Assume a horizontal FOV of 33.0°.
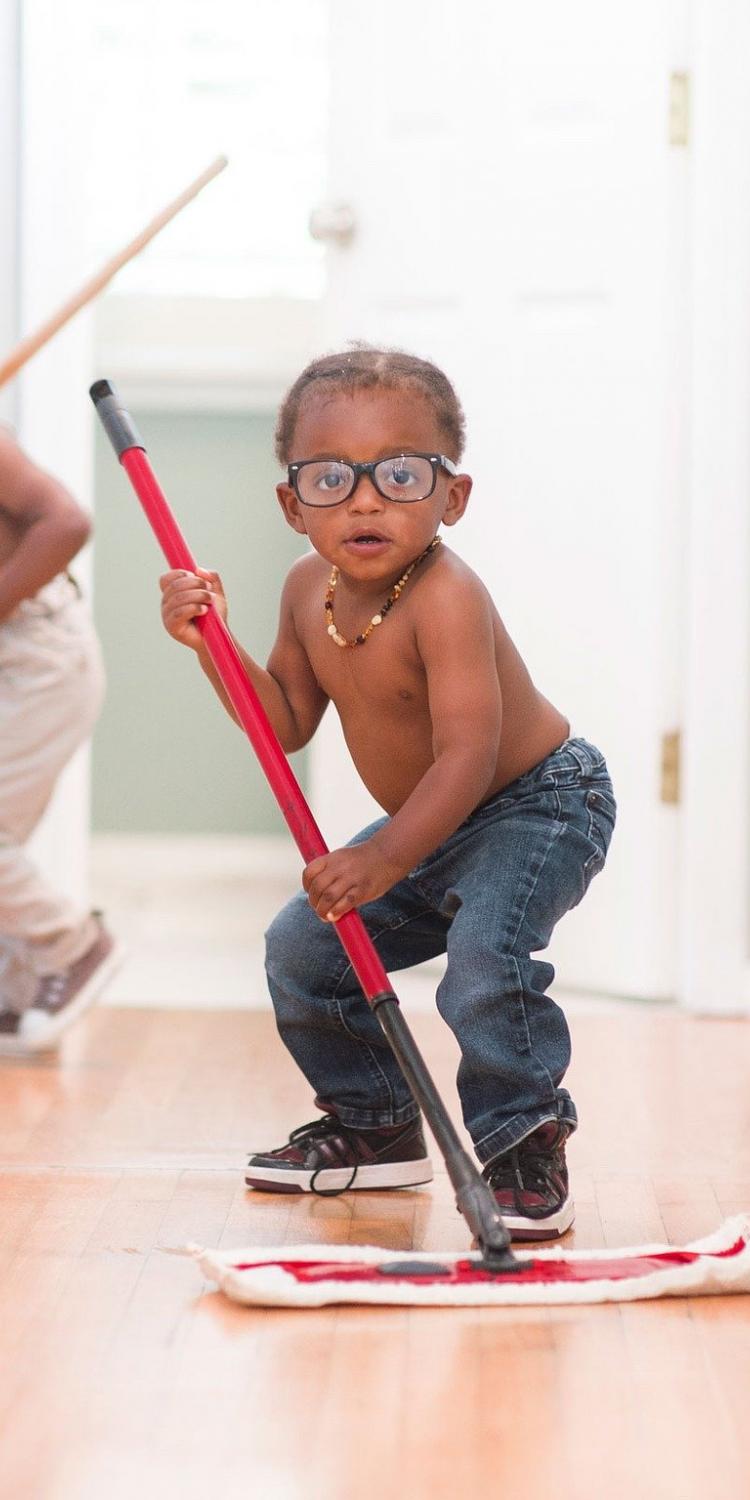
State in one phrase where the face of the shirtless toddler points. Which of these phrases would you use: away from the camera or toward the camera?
toward the camera

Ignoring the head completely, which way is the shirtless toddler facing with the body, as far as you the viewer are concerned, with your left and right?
facing the viewer and to the left of the viewer

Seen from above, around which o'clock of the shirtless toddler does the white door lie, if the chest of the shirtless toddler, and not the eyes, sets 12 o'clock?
The white door is roughly at 5 o'clock from the shirtless toddler.
